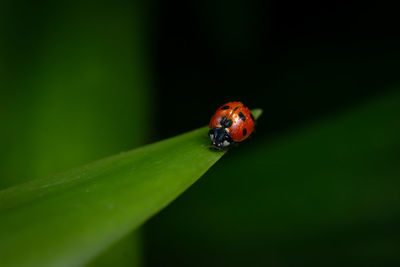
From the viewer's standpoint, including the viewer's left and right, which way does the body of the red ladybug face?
facing the viewer and to the left of the viewer
